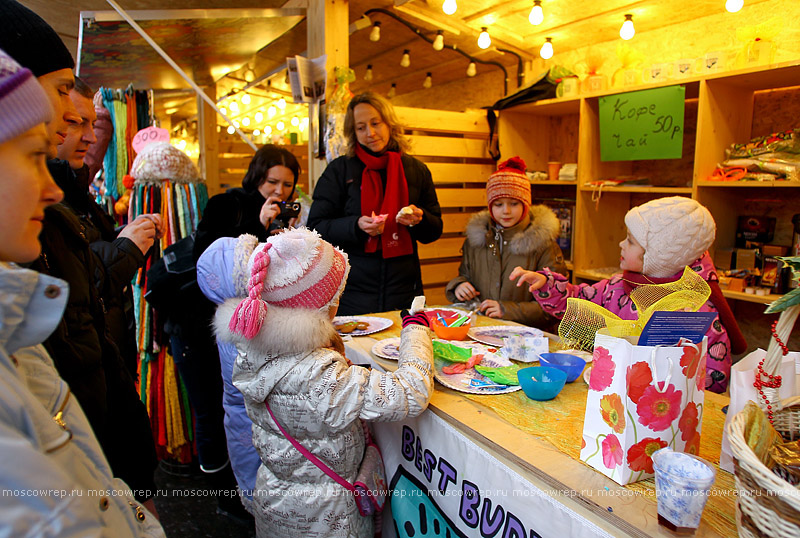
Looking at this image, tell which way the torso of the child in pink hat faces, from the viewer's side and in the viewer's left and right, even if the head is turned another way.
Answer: facing away from the viewer and to the right of the viewer

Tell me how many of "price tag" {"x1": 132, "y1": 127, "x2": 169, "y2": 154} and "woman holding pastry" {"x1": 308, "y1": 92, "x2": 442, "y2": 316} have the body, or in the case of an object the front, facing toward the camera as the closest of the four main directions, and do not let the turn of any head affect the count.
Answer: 2

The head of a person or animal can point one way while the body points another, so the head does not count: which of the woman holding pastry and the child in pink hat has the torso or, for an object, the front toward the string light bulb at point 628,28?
the child in pink hat

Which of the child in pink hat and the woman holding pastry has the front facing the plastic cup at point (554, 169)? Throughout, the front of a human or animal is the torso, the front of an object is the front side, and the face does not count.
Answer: the child in pink hat

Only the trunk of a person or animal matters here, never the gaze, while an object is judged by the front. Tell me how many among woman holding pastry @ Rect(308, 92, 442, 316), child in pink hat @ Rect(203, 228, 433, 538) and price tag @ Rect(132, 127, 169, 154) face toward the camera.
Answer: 2

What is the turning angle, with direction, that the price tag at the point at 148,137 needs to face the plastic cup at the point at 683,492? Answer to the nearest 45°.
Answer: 0° — it already faces it

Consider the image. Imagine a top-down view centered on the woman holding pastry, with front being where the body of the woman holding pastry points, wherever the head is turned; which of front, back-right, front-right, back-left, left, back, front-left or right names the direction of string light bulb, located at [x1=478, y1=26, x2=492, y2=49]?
back-left

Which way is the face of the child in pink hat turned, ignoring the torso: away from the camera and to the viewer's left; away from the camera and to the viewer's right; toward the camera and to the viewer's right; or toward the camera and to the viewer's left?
away from the camera and to the viewer's right
